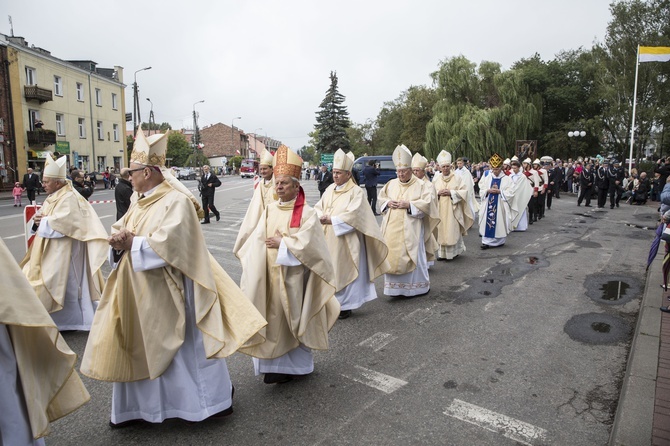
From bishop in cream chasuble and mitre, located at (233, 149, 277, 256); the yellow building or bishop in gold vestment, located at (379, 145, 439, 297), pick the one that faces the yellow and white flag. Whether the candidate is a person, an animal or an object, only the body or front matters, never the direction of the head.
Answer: the yellow building

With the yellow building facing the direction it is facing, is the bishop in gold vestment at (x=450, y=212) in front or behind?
in front

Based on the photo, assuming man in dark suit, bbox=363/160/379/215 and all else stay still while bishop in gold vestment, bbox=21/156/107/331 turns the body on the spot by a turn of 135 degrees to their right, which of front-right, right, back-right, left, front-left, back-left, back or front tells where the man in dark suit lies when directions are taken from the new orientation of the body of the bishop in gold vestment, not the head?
front

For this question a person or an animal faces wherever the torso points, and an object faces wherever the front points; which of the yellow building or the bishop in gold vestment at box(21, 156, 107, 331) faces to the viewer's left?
the bishop in gold vestment

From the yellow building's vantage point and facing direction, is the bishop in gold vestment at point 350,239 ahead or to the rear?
ahead

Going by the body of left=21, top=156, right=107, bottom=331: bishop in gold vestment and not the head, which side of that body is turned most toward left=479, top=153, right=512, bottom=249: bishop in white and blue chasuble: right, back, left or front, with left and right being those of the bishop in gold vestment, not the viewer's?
back

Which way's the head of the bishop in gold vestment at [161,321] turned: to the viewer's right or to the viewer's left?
to the viewer's left

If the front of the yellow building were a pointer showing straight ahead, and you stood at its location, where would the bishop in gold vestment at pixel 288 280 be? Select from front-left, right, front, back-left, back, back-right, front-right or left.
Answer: front-right

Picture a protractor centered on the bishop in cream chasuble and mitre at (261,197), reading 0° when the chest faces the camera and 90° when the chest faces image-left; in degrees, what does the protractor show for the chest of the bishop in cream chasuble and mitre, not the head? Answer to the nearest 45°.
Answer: approximately 45°

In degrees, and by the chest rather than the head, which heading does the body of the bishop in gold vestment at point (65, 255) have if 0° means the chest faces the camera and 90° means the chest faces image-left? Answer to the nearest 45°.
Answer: approximately 90°

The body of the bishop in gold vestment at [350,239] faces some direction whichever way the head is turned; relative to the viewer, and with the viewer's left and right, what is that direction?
facing the viewer and to the left of the viewer

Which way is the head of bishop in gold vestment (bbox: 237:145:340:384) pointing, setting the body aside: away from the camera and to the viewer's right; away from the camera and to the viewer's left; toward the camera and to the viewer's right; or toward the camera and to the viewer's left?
toward the camera and to the viewer's left

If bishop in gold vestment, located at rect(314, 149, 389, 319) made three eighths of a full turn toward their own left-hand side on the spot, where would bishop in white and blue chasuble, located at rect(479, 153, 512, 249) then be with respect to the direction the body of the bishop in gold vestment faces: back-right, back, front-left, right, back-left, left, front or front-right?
front-left

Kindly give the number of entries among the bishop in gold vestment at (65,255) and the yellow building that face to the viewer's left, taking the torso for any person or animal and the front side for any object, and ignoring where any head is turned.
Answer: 1

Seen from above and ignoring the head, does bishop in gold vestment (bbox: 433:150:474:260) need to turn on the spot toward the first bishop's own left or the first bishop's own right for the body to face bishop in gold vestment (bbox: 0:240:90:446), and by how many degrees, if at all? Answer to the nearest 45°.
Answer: approximately 45° to the first bishop's own left

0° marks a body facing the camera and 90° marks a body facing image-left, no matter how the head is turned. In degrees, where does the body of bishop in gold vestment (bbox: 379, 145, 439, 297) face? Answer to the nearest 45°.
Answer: approximately 45°

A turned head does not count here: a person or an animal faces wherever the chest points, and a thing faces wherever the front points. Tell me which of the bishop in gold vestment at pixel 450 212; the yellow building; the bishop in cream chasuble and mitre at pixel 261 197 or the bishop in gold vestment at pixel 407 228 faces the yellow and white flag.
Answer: the yellow building

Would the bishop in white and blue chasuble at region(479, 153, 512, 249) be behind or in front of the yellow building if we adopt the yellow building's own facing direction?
in front

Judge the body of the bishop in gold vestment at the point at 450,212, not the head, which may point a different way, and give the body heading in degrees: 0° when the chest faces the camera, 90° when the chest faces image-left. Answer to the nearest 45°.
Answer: approximately 45°
